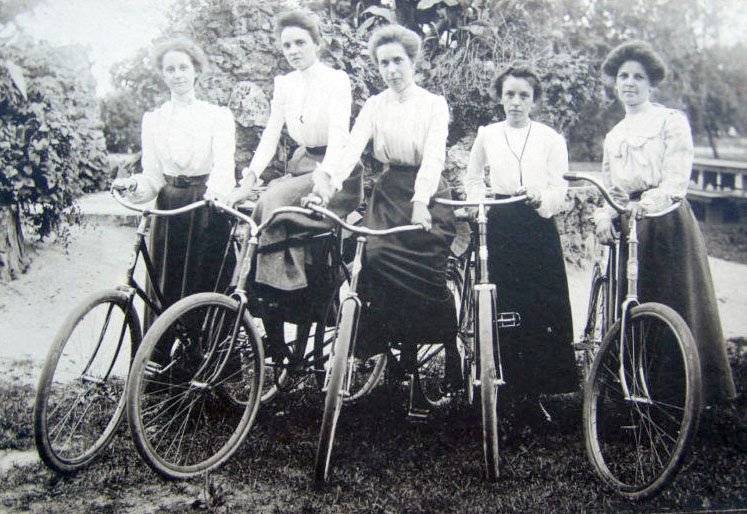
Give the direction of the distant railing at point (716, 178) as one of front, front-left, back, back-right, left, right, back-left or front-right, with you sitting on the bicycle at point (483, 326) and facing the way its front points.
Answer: back-left

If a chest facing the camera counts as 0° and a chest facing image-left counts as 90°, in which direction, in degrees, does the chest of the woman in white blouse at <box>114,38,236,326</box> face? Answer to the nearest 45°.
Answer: approximately 0°

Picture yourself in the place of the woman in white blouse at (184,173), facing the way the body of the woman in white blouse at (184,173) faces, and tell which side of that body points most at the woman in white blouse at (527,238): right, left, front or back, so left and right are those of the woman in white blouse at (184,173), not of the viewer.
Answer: left

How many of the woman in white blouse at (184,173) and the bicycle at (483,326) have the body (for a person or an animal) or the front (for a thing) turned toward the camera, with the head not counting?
2

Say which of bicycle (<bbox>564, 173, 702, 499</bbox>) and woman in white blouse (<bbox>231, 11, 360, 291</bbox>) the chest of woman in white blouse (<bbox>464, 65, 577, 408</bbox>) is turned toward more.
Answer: the bicycle

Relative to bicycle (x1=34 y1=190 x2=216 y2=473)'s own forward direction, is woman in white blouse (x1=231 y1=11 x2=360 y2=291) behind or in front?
behind

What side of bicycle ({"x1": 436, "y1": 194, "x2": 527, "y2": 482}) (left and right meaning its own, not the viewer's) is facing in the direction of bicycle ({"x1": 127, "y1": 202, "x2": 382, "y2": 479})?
right

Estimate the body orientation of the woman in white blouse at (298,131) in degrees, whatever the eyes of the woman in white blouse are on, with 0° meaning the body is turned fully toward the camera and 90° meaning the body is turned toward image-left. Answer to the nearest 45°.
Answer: approximately 45°

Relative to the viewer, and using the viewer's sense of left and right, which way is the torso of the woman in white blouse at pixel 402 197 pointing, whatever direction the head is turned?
facing the viewer and to the left of the viewer
